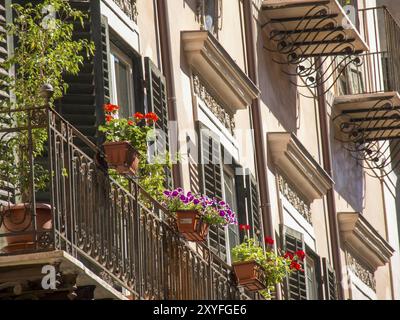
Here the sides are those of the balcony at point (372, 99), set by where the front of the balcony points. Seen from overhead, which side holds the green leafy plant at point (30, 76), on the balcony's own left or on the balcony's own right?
on the balcony's own right

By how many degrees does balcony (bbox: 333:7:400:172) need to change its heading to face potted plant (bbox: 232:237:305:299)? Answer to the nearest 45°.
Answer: approximately 45° to its right

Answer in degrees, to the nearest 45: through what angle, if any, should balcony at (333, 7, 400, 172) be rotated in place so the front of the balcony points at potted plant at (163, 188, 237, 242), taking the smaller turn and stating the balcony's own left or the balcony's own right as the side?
approximately 45° to the balcony's own right

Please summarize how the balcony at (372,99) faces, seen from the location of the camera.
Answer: facing the viewer and to the right of the viewer

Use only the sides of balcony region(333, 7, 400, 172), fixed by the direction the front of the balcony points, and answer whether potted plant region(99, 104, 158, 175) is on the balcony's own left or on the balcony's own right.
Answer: on the balcony's own right

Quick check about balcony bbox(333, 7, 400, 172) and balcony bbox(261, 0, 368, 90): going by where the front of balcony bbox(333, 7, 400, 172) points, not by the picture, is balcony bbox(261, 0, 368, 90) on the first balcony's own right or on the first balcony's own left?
on the first balcony's own right
